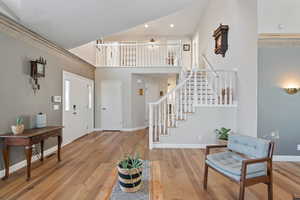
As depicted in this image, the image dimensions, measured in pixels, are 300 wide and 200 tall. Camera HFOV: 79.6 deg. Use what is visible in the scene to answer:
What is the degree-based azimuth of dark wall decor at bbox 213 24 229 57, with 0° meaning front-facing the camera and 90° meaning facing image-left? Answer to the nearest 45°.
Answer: approximately 45°

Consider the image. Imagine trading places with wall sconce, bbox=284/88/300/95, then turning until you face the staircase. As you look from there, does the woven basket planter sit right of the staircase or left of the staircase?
left

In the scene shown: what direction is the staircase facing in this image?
to the viewer's left

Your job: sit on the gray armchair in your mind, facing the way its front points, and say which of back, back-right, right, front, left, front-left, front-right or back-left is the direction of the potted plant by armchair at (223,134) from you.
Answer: back-right

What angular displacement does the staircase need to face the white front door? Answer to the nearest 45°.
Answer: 0° — it already faces it

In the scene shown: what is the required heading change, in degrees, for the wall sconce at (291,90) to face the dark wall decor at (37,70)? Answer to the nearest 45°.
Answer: approximately 45° to its right

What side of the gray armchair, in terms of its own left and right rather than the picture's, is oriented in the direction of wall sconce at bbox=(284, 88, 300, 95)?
back

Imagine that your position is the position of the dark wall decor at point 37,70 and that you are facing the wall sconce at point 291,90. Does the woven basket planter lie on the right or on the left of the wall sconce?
right
